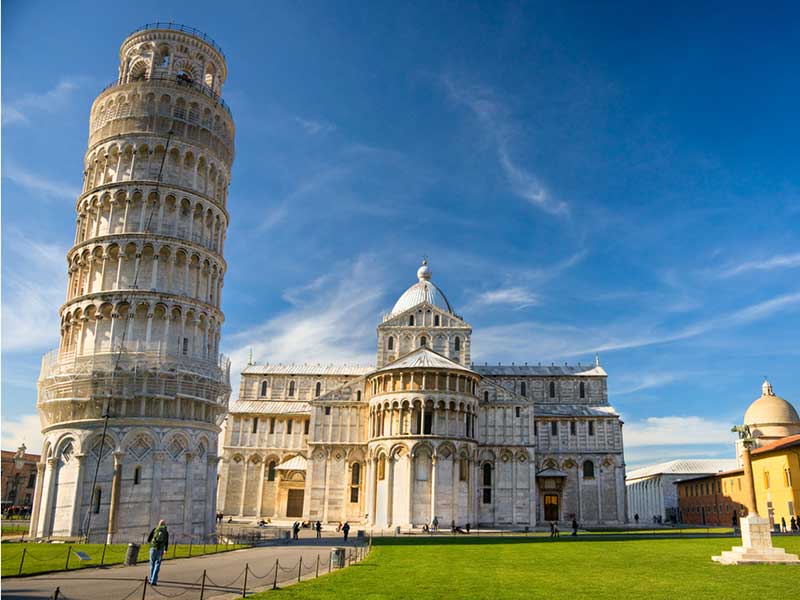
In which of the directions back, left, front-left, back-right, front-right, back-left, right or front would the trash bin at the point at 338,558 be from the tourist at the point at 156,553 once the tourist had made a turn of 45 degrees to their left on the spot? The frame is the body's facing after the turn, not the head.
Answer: right

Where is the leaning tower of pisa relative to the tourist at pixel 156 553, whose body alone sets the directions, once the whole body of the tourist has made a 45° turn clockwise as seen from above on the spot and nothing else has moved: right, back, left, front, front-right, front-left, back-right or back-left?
front-left

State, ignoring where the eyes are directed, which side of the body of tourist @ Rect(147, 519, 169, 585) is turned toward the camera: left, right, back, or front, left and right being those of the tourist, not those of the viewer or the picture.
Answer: back

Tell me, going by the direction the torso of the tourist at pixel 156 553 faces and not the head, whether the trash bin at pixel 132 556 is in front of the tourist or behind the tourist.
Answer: in front
